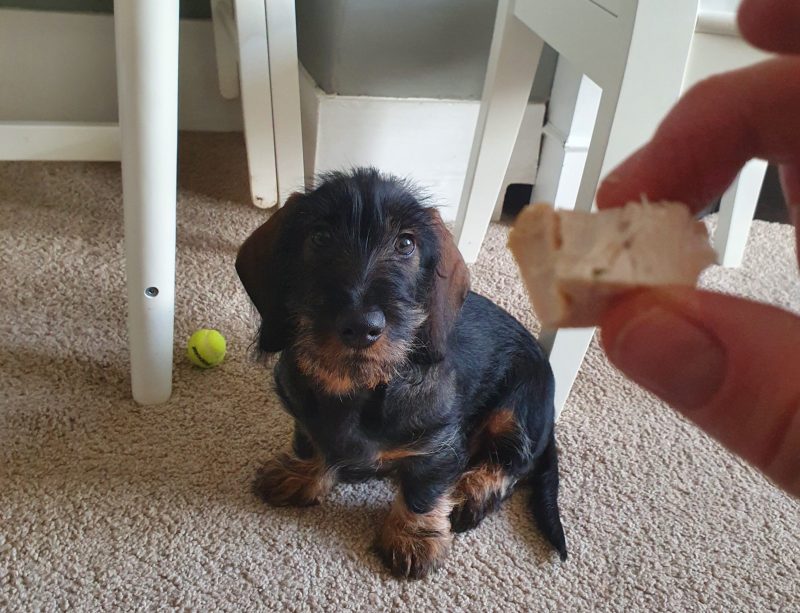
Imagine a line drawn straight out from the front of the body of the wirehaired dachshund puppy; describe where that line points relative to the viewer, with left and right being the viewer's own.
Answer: facing the viewer and to the left of the viewer
